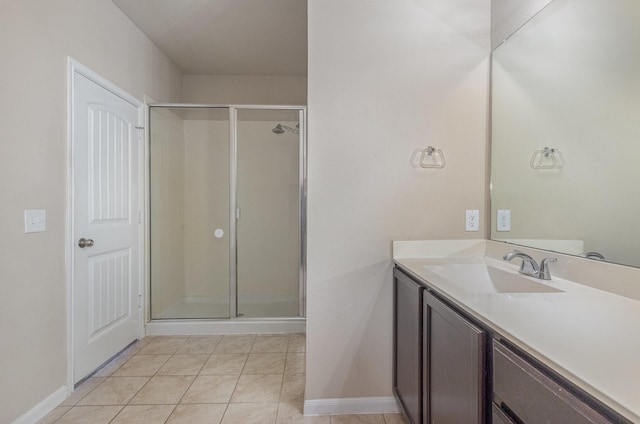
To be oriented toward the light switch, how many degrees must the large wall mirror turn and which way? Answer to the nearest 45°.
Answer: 0° — it already faces it

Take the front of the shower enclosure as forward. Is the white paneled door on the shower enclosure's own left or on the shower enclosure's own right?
on the shower enclosure's own right

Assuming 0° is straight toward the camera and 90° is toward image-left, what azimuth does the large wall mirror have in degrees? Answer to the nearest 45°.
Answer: approximately 45°
